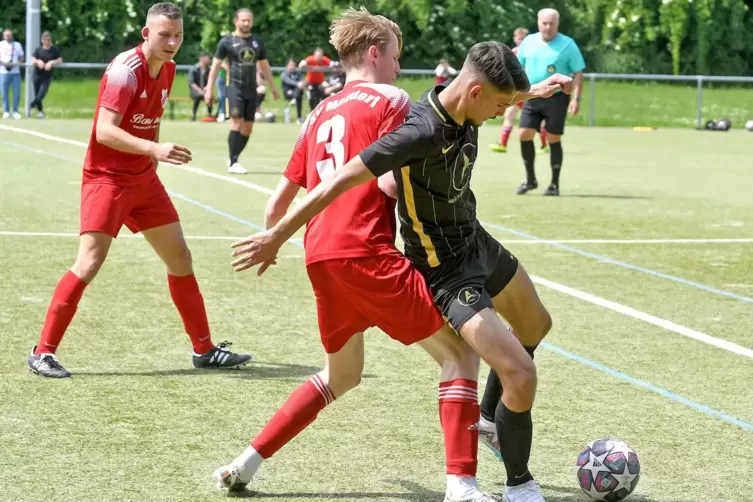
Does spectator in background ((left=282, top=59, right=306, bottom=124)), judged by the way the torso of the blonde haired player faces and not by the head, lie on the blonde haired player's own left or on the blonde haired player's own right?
on the blonde haired player's own left

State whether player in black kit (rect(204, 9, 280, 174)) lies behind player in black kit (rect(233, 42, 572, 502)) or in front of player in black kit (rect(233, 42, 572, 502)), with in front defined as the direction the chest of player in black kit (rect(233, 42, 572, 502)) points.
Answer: behind

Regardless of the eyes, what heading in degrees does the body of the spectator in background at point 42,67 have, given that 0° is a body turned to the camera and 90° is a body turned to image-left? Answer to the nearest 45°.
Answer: approximately 0°

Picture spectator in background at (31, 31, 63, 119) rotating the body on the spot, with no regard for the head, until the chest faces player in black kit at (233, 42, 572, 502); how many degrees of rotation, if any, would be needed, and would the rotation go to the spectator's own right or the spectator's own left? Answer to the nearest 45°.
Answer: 0° — they already face them

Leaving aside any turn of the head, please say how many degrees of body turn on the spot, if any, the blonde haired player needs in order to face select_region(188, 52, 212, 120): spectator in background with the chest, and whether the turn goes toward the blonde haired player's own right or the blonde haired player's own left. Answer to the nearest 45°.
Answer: approximately 45° to the blonde haired player's own left

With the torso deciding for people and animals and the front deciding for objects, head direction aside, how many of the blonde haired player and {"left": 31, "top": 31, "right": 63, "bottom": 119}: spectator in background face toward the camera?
1

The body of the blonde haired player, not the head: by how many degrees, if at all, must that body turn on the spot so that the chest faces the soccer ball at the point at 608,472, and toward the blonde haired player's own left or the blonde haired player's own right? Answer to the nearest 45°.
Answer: approximately 45° to the blonde haired player's own right

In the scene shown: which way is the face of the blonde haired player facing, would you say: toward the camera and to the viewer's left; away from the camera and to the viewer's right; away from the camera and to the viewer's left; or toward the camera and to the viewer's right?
away from the camera and to the viewer's right

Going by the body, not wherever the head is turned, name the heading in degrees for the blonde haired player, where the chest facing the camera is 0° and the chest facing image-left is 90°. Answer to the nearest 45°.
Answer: approximately 225°
